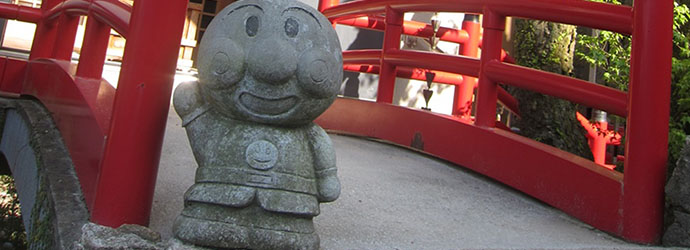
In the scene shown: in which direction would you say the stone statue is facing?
toward the camera

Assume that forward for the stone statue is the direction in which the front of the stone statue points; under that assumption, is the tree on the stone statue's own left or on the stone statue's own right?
on the stone statue's own left
